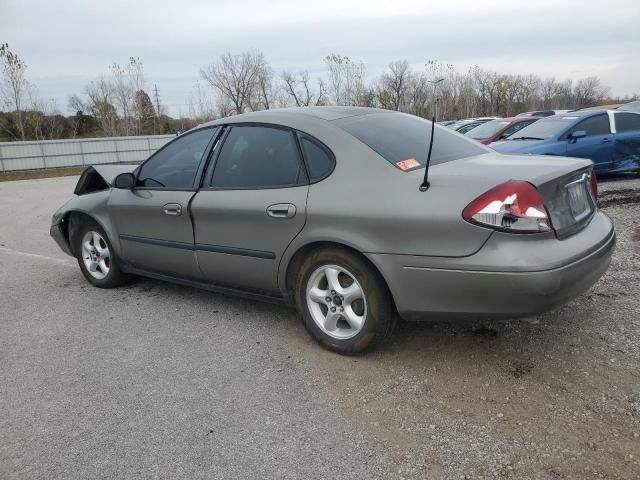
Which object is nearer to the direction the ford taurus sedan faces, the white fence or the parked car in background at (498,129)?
the white fence

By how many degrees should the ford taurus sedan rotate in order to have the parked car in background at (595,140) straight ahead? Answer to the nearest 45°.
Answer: approximately 90° to its right

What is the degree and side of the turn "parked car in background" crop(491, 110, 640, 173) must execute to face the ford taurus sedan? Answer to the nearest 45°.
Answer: approximately 45° to its left

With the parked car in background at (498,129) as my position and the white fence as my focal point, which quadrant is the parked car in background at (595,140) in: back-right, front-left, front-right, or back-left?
back-left

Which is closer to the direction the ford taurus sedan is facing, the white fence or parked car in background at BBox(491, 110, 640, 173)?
the white fence

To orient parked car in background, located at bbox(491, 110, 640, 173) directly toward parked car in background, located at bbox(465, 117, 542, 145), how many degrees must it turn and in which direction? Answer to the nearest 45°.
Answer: approximately 90° to its right

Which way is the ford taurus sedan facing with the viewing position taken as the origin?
facing away from the viewer and to the left of the viewer

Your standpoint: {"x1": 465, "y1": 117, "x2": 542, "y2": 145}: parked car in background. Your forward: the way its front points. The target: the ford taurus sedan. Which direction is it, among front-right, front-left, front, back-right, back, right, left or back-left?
front-left

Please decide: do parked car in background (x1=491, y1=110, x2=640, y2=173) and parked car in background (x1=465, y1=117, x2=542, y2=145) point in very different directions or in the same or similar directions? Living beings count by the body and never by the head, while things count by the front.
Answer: same or similar directions

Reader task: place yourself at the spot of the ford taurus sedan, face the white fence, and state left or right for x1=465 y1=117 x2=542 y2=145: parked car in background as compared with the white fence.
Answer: right

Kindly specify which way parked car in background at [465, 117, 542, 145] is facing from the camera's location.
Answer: facing the viewer and to the left of the viewer

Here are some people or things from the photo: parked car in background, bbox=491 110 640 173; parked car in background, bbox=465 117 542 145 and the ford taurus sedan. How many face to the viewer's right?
0
